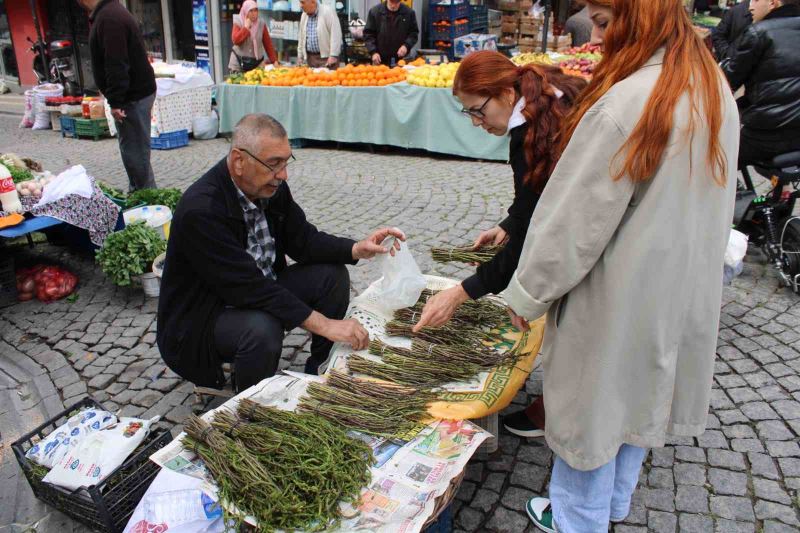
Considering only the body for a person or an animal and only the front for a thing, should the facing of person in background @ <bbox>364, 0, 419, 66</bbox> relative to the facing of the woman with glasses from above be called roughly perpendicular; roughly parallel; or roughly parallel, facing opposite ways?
roughly perpendicular

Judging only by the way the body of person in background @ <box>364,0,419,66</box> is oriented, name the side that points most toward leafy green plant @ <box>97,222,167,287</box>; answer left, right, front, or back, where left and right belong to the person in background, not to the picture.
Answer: front

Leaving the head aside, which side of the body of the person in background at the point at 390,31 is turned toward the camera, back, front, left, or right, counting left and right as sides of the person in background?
front

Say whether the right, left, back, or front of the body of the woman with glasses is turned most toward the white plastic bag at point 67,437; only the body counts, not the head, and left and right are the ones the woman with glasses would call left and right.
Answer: front

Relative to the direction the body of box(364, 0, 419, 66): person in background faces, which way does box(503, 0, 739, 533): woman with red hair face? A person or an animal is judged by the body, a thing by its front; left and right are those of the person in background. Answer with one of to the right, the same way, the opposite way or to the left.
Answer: the opposite way

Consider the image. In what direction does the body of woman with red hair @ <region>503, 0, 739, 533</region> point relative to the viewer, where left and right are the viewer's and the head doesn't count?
facing away from the viewer and to the left of the viewer

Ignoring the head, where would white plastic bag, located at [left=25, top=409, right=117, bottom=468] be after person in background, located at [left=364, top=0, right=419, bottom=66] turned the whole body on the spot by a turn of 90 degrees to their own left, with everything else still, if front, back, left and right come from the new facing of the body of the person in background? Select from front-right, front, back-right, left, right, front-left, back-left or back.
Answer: right

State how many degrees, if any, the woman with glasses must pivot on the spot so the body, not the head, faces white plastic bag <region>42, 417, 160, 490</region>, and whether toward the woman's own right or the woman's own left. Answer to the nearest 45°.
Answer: approximately 45° to the woman's own left

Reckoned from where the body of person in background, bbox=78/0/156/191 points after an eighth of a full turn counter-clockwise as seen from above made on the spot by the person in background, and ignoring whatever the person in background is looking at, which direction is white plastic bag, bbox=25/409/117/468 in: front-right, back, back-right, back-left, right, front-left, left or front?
front-left

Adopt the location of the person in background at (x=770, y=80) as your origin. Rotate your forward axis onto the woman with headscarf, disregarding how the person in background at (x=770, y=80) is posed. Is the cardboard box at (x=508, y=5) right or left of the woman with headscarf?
right

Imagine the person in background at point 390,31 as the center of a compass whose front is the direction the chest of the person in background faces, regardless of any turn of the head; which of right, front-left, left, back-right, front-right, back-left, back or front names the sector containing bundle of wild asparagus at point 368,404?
front

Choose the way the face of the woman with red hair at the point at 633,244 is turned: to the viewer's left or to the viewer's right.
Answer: to the viewer's left

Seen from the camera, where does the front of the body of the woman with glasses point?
to the viewer's left
